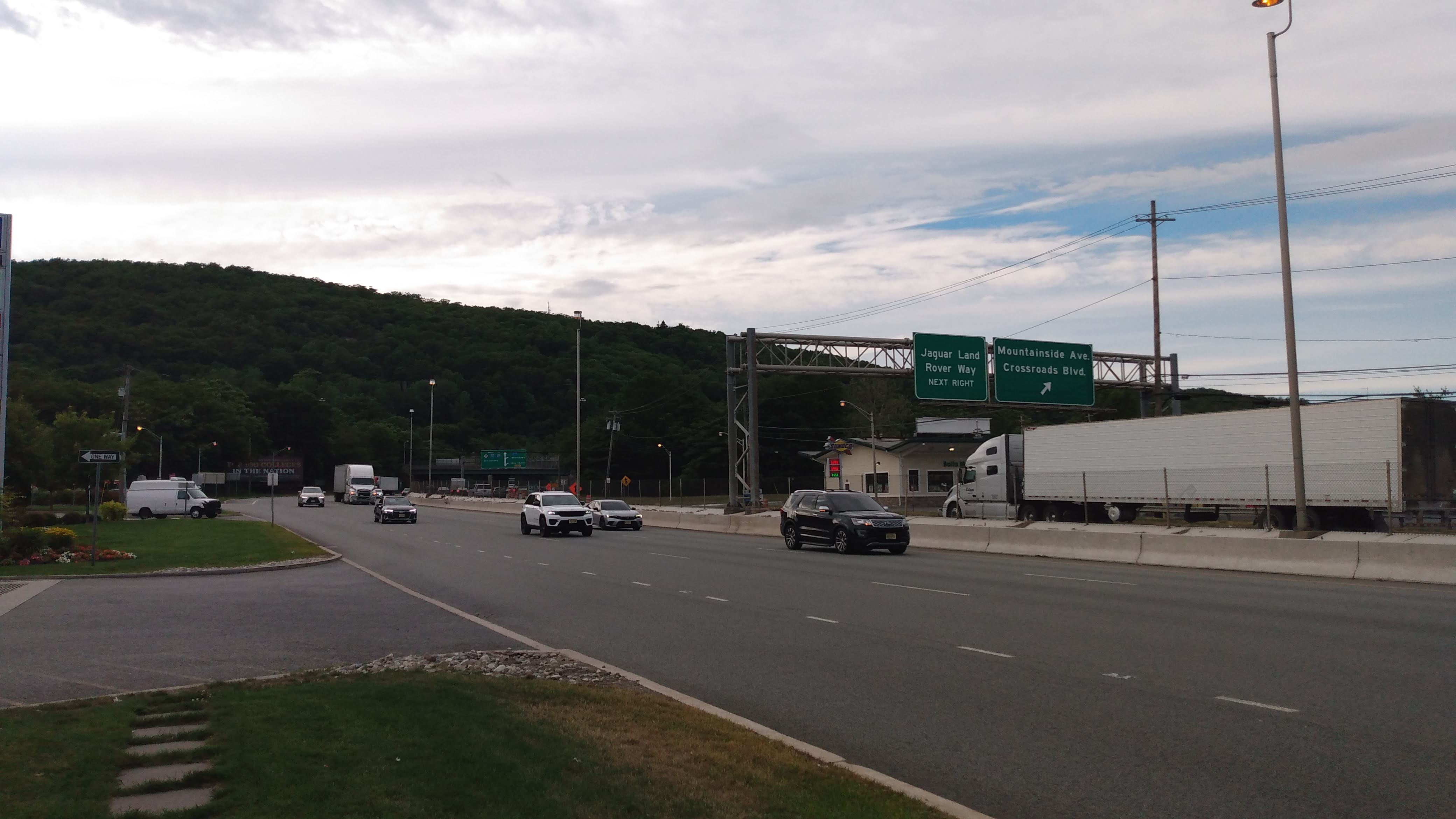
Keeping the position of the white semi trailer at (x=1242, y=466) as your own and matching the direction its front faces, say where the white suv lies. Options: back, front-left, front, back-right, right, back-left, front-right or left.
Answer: front-left

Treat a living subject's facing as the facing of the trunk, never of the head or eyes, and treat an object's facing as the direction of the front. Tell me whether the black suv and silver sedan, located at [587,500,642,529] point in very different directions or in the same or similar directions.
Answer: same or similar directions

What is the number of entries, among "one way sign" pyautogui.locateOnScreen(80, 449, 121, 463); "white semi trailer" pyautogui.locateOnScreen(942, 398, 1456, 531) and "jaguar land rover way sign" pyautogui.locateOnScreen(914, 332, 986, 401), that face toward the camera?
2

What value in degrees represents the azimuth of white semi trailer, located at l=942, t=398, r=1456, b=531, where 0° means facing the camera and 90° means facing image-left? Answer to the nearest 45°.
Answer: approximately 135°

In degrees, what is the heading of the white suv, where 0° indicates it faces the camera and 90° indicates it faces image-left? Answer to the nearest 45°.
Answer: approximately 315°

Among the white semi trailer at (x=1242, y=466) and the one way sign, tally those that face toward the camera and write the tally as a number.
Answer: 1

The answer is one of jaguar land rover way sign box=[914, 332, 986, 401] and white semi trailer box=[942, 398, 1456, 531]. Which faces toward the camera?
the jaguar land rover way sign

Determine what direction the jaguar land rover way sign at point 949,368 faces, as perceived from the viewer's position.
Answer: facing the viewer

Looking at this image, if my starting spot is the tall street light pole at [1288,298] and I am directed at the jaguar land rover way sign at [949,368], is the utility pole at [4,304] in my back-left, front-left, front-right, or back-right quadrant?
front-left

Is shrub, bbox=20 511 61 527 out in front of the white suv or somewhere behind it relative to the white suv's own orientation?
behind

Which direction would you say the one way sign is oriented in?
toward the camera
